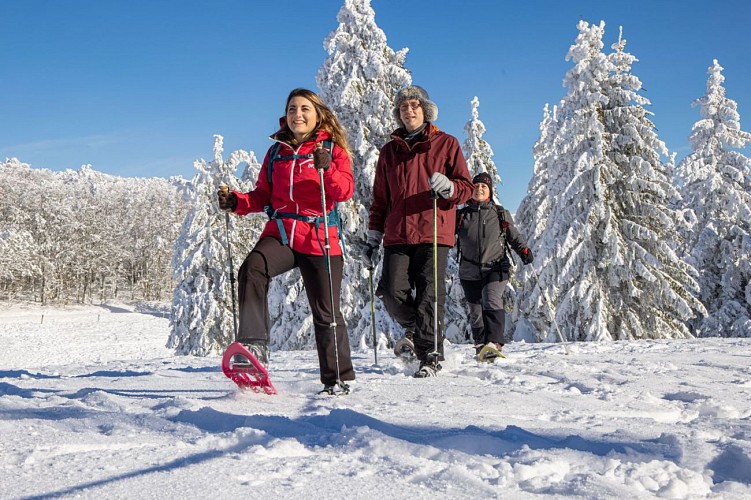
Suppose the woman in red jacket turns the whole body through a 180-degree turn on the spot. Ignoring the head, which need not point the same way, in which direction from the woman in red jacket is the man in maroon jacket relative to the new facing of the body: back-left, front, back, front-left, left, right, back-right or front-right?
front

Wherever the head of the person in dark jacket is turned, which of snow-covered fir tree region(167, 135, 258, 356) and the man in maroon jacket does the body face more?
the man in maroon jacket

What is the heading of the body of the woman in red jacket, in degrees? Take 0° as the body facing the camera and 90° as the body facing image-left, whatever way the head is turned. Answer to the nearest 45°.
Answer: approximately 45°

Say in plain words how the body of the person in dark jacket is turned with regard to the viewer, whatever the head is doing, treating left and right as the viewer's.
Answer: facing the viewer

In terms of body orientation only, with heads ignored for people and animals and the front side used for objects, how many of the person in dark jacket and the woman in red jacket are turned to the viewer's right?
0

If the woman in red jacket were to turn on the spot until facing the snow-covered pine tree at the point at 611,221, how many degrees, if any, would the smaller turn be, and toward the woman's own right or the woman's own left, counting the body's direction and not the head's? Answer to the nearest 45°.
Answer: approximately 180°

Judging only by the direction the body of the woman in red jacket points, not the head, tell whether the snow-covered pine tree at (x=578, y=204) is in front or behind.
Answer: behind

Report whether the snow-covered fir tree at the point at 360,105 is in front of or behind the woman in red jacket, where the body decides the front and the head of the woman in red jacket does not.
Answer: behind

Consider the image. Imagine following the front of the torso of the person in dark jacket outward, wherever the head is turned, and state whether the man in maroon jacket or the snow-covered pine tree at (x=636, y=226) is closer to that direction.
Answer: the man in maroon jacket

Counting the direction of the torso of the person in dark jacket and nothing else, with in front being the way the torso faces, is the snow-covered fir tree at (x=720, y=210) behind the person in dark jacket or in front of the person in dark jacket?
behind
